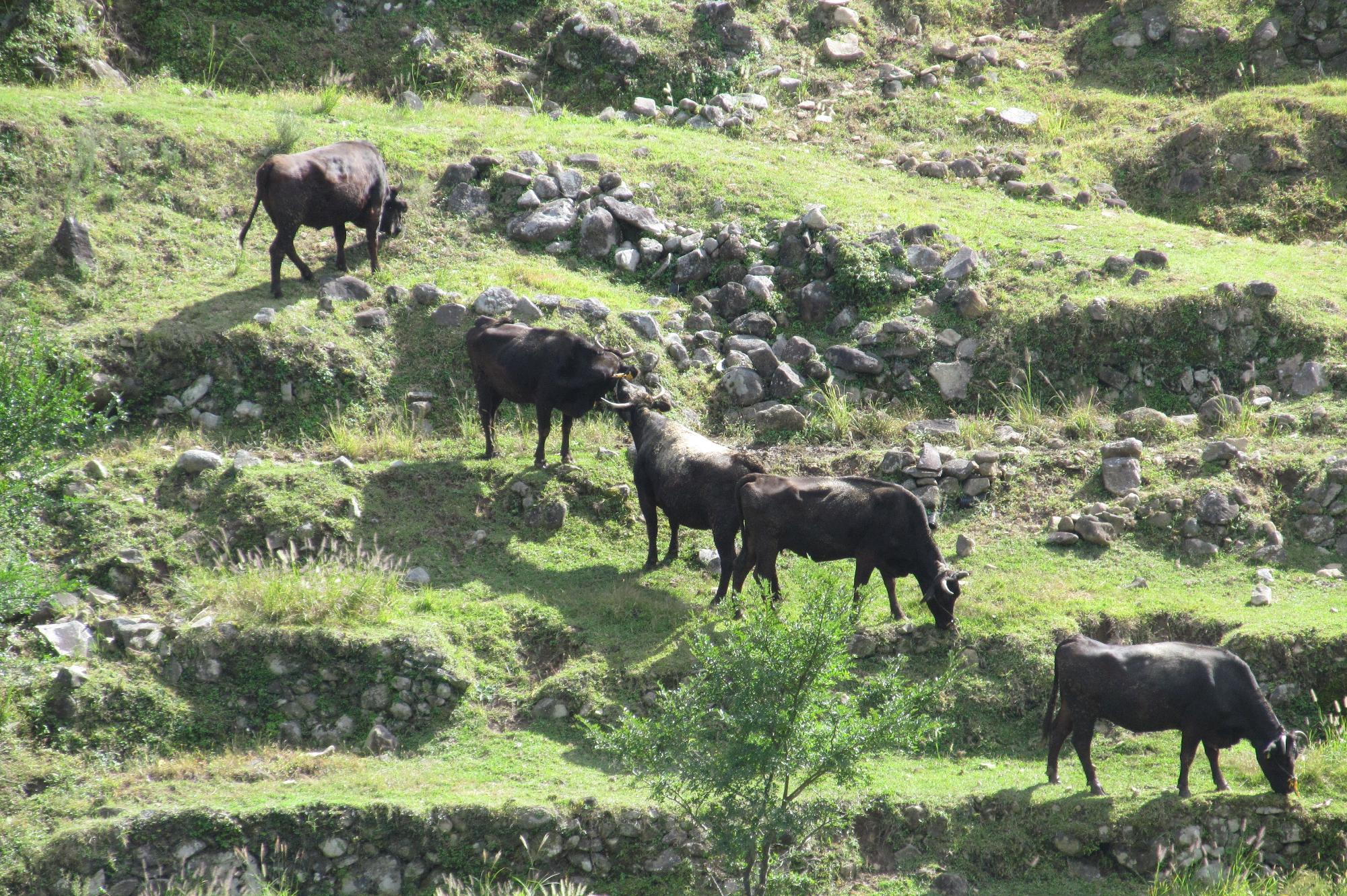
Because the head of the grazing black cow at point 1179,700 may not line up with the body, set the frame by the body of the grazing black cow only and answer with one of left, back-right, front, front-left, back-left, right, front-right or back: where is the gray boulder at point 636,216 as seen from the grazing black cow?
back-left

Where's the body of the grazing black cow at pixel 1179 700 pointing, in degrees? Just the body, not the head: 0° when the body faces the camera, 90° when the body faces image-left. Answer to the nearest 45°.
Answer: approximately 270°

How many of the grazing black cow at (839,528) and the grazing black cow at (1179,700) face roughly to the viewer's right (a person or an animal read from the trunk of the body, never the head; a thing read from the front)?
2

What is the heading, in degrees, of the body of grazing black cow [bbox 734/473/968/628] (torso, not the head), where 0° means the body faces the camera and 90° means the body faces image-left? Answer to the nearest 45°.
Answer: approximately 270°

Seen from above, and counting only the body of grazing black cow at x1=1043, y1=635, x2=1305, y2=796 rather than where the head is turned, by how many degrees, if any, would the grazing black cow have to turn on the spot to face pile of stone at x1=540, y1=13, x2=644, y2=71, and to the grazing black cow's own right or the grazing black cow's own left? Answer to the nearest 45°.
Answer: approximately 135° to the grazing black cow's own left

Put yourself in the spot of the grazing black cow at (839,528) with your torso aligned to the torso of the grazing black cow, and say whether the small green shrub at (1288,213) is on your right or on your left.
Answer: on your left

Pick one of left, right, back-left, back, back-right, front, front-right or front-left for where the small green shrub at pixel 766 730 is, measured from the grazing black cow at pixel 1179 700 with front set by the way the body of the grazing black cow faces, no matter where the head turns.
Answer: back-right

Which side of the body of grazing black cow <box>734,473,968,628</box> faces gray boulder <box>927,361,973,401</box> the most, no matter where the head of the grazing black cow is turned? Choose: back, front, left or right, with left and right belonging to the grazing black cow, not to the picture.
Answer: left

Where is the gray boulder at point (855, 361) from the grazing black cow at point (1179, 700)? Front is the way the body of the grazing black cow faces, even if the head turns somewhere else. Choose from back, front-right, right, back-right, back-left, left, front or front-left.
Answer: back-left

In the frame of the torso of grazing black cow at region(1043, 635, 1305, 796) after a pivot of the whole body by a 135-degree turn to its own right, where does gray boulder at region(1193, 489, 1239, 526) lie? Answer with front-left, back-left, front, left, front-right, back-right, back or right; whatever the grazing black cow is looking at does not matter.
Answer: back-right
